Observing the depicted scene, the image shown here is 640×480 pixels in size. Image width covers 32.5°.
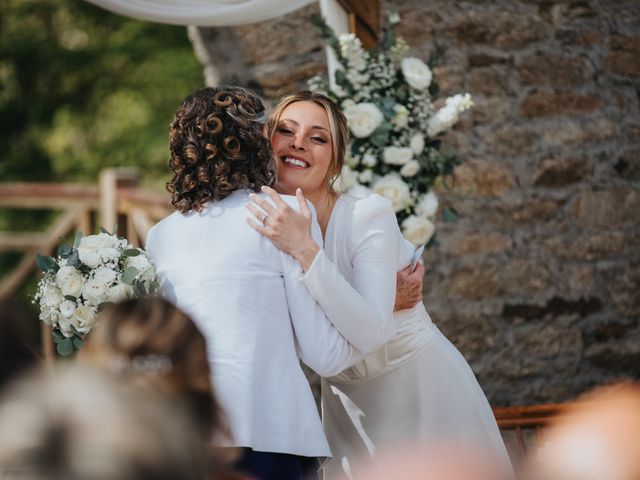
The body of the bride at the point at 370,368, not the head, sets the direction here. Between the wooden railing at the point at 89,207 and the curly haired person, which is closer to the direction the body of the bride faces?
the curly haired person

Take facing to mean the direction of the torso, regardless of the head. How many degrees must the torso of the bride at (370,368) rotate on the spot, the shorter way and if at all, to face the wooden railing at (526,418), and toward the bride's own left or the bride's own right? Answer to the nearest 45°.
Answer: approximately 180°

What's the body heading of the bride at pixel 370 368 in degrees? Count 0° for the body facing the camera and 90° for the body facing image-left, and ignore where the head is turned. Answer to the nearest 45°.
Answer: approximately 45°

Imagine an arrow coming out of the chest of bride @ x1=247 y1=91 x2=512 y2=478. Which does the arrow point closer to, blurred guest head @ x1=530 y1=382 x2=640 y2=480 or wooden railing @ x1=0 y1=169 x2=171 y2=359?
the blurred guest head

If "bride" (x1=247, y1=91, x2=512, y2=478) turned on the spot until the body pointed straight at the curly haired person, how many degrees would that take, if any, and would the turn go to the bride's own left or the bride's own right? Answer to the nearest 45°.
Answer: approximately 45° to the bride's own left

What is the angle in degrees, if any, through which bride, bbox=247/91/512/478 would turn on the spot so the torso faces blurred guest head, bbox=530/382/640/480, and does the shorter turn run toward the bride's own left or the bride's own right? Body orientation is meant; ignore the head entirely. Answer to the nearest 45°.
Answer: approximately 45° to the bride's own left

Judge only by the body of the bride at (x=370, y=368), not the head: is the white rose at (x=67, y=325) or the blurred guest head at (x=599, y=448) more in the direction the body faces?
the white rose
